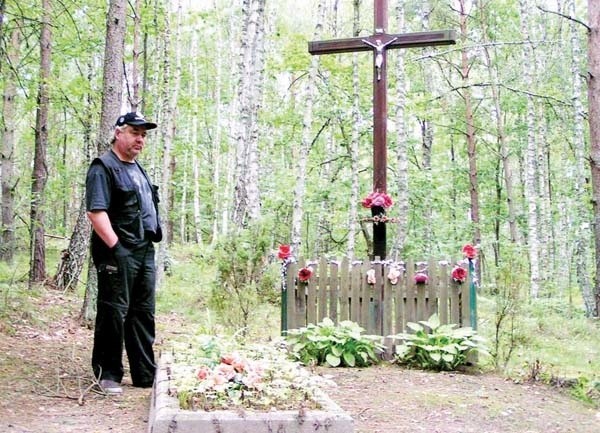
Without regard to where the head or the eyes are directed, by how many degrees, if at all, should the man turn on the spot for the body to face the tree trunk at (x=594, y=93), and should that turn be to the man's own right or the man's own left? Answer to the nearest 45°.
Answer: approximately 90° to the man's own left

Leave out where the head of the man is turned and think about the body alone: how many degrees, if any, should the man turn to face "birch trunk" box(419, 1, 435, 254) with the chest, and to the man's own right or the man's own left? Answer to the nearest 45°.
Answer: approximately 90° to the man's own left

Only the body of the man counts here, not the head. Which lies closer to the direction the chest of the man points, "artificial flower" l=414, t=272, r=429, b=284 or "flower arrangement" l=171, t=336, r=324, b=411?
the flower arrangement

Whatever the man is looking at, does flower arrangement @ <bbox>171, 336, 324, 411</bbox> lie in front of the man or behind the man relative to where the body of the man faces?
in front

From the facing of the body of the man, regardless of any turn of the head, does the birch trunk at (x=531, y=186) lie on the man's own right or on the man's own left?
on the man's own left

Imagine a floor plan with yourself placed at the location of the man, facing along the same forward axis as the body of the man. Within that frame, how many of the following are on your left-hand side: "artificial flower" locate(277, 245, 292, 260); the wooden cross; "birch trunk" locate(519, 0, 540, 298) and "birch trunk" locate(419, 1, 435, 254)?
4

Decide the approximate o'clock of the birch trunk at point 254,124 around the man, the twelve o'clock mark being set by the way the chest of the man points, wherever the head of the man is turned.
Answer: The birch trunk is roughly at 8 o'clock from the man.

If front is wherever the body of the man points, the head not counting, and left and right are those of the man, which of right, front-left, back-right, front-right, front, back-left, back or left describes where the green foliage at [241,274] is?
left

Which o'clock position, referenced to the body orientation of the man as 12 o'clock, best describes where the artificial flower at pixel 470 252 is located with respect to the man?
The artificial flower is roughly at 10 o'clock from the man.

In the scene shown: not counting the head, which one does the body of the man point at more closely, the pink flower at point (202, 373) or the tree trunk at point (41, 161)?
the pink flower

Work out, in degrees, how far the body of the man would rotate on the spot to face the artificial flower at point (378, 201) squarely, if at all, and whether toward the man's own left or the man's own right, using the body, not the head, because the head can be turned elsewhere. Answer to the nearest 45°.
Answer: approximately 90° to the man's own left

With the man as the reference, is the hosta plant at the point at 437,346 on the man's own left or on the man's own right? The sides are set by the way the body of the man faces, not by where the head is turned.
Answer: on the man's own left

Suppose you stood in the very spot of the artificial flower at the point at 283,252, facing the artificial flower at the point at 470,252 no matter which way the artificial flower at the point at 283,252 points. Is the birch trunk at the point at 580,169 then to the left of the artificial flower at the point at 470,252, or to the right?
left

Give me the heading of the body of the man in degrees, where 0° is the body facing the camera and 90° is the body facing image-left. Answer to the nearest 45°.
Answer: approximately 315°

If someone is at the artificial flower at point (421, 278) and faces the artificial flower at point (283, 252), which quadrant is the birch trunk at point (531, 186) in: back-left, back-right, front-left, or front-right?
back-right

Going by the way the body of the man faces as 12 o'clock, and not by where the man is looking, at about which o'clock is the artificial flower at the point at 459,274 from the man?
The artificial flower is roughly at 10 o'clock from the man.

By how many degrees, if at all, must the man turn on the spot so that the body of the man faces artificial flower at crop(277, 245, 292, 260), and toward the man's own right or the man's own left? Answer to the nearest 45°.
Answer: approximately 90° to the man's own left
